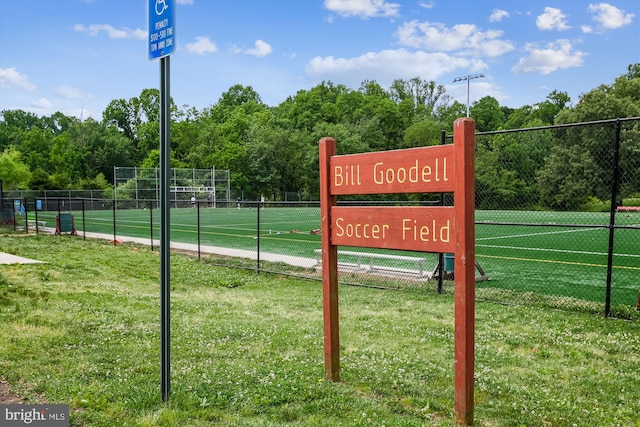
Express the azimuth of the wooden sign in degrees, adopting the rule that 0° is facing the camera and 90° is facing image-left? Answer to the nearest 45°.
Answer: approximately 45°

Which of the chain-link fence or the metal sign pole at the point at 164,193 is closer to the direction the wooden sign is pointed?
the metal sign pole

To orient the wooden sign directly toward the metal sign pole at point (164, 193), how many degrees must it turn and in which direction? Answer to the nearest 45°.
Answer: approximately 45° to its right

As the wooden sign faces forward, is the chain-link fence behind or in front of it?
behind

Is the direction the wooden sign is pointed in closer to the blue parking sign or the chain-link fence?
the blue parking sign
